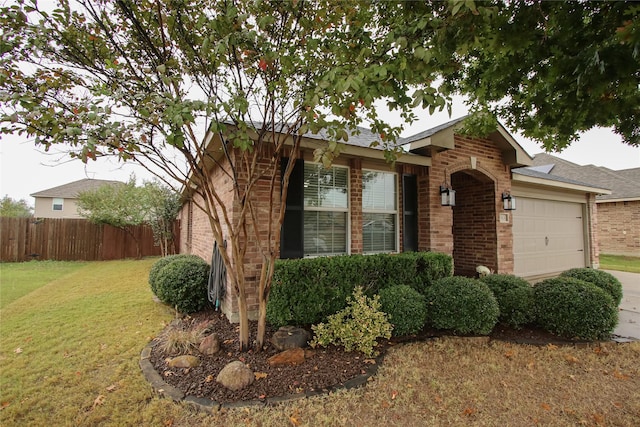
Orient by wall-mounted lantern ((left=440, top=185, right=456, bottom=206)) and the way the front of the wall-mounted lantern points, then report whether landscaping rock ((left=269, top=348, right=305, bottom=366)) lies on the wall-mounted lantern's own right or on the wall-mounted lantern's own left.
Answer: on the wall-mounted lantern's own right

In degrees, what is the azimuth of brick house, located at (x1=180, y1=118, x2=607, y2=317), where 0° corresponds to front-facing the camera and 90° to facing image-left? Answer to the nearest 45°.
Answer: approximately 315°

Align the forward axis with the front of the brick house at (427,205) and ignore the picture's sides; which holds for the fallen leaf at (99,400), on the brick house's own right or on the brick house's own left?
on the brick house's own right

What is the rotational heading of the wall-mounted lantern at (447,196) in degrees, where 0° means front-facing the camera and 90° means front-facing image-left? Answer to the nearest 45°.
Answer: approximately 315°

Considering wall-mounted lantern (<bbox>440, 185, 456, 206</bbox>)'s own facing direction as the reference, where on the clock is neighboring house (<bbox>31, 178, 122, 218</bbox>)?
The neighboring house is roughly at 5 o'clock from the wall-mounted lantern.

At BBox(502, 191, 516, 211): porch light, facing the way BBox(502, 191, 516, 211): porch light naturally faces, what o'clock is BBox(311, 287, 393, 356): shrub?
The shrub is roughly at 2 o'clock from the porch light.

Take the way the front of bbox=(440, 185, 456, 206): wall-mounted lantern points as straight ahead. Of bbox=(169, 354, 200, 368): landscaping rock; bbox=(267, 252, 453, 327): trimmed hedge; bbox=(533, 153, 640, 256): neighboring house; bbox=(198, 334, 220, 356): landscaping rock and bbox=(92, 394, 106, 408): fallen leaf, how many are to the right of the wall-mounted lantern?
4
